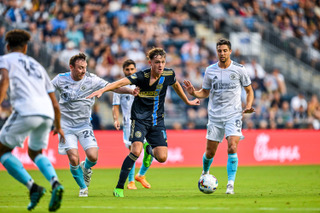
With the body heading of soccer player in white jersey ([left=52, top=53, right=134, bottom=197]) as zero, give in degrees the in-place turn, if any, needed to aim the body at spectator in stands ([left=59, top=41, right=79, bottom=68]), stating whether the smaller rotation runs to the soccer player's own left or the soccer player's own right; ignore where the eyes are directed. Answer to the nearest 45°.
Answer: approximately 135° to the soccer player's own left

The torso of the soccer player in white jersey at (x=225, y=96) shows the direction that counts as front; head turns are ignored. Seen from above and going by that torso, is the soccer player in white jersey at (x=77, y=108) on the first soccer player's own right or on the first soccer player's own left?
on the first soccer player's own right

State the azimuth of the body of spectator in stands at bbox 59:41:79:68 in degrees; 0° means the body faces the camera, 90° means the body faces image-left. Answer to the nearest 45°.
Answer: approximately 0°

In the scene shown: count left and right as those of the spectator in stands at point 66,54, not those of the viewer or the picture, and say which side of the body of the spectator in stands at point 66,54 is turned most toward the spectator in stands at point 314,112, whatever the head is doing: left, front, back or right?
left

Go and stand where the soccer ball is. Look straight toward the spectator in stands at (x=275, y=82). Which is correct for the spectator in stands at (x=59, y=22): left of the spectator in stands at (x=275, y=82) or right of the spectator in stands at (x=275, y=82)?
left

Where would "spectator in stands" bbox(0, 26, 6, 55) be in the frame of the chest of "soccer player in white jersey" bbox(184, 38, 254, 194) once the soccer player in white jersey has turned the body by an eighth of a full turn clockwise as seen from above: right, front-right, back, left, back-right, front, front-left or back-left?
right

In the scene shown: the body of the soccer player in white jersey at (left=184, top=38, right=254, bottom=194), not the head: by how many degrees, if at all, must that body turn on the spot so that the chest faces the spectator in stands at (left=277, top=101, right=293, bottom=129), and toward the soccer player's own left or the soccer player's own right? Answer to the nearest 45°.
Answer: approximately 180°

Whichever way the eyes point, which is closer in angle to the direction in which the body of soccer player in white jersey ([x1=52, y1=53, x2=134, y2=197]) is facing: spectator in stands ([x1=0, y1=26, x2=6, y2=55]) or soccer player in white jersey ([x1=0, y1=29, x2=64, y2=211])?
the soccer player in white jersey ([x1=0, y1=29, x2=64, y2=211])
